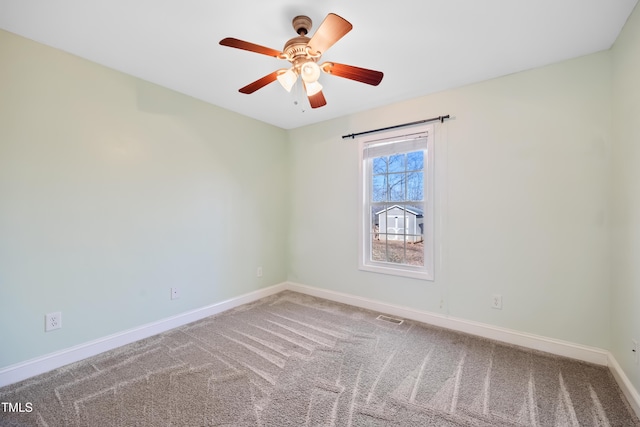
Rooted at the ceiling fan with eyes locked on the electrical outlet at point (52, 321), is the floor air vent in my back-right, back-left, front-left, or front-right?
back-right

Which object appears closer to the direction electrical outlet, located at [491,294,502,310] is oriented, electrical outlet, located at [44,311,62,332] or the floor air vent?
the electrical outlet

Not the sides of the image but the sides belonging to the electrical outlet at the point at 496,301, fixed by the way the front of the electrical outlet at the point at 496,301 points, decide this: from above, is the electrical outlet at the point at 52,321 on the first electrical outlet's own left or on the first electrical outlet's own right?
on the first electrical outlet's own right

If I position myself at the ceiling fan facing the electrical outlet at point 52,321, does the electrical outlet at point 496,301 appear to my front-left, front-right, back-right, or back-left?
back-right

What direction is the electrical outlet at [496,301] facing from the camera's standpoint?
toward the camera

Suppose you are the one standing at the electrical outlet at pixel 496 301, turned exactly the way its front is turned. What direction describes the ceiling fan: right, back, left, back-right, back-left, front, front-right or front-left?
front-right

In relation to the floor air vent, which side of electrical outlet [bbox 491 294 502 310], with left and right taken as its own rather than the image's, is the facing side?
right
